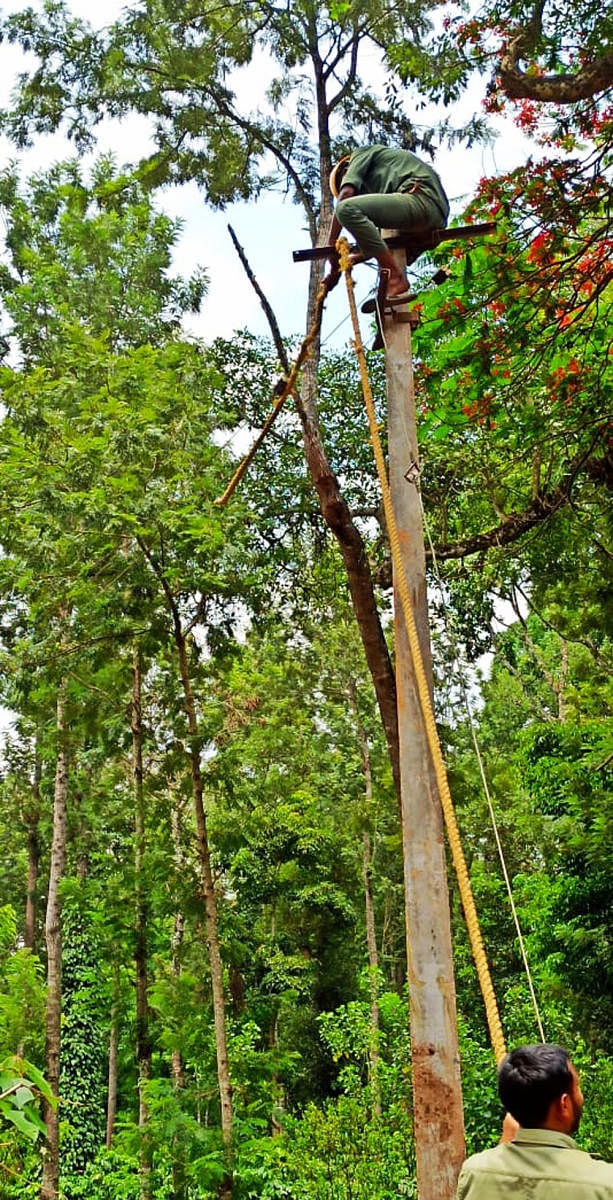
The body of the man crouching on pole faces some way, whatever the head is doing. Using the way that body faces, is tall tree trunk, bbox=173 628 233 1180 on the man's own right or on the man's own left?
on the man's own right

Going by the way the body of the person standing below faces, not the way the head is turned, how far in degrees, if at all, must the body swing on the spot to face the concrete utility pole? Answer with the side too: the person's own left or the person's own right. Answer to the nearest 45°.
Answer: approximately 45° to the person's own left

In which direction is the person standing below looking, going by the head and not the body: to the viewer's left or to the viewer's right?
to the viewer's right

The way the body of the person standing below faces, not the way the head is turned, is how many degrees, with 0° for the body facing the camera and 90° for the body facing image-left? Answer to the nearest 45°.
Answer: approximately 225°

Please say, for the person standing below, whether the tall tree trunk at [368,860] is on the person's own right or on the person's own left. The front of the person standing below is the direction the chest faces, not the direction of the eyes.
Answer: on the person's own left

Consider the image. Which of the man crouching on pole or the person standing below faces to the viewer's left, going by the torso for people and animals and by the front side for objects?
the man crouching on pole

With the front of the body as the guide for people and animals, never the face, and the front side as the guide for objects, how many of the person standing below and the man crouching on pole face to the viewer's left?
1

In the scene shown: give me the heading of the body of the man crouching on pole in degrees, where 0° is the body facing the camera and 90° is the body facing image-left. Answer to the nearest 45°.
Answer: approximately 90°

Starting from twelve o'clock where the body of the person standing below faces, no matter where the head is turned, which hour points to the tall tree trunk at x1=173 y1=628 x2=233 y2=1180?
The tall tree trunk is roughly at 10 o'clock from the person standing below.
